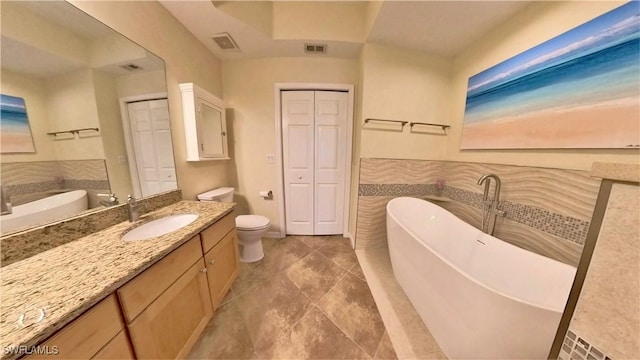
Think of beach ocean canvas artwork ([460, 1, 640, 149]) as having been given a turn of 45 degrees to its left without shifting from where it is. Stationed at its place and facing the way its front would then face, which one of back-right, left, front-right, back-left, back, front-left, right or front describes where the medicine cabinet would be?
front-right

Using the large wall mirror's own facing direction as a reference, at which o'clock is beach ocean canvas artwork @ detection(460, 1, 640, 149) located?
The beach ocean canvas artwork is roughly at 12 o'clock from the large wall mirror.

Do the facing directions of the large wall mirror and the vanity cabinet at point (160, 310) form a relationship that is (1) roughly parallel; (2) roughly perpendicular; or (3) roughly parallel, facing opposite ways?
roughly parallel

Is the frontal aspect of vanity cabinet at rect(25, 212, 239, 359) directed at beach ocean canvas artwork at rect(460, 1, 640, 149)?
yes

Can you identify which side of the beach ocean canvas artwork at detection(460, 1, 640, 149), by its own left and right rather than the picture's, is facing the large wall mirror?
front

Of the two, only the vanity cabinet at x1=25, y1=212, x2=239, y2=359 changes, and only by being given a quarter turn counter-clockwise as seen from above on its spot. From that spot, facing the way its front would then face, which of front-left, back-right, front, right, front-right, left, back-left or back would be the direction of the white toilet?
front

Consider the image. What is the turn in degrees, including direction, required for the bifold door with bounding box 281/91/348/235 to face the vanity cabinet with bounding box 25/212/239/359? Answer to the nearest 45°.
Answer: approximately 45° to its right

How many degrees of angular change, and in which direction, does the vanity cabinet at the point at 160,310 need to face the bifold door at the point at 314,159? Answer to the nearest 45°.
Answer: approximately 45° to its left

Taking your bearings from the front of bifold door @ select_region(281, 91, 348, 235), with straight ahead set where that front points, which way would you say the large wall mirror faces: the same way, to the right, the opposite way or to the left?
to the left

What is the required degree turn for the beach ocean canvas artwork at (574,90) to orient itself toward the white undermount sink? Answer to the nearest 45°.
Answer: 0° — it already faces it

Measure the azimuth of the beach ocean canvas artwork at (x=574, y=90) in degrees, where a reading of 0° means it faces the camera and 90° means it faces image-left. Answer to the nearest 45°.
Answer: approximately 45°

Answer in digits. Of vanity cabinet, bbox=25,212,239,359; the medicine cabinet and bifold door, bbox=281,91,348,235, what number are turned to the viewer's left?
0

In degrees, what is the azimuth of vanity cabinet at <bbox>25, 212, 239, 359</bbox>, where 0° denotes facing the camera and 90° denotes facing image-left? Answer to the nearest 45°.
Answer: approximately 315°

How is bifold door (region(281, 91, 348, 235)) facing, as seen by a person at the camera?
facing the viewer

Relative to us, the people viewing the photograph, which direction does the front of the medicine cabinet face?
facing the viewer and to the right of the viewer

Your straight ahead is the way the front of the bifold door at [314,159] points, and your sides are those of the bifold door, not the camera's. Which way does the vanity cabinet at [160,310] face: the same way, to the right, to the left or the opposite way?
to the left

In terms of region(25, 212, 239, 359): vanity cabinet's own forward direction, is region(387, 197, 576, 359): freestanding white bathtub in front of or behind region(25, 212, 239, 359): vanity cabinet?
in front
